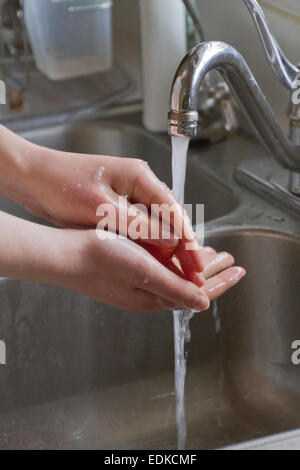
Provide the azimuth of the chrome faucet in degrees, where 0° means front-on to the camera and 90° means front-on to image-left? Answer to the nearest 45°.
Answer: approximately 90°
